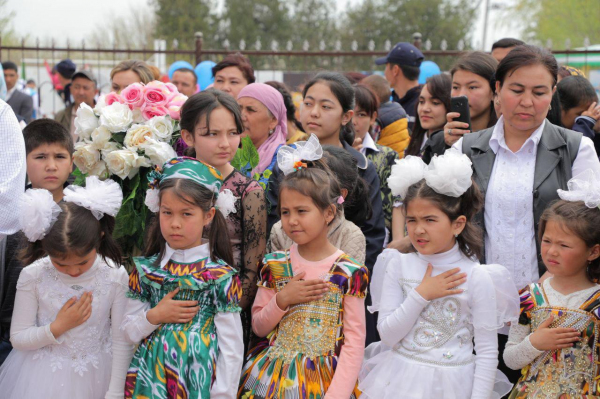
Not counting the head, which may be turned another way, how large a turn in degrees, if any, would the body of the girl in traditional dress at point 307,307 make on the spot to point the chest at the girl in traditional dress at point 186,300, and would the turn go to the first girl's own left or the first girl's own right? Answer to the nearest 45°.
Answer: approximately 45° to the first girl's own right

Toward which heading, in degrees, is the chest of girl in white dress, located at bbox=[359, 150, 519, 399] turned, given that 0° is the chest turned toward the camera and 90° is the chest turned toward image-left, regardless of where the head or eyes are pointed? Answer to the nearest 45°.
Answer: approximately 45°

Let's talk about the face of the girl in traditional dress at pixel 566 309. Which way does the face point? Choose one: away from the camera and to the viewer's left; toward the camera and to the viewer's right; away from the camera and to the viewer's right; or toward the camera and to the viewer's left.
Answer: toward the camera and to the viewer's left

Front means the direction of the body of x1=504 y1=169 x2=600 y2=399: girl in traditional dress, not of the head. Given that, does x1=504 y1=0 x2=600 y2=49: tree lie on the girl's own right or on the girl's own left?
on the girl's own right

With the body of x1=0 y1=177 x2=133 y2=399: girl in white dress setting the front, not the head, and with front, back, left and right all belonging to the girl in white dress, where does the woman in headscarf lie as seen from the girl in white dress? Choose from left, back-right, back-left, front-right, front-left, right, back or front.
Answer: back-left

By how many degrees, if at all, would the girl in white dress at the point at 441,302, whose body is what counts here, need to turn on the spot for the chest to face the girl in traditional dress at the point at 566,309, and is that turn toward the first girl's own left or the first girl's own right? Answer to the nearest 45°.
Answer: approximately 135° to the first girl's own left

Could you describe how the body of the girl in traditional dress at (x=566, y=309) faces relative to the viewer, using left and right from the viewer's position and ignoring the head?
facing the viewer and to the left of the viewer

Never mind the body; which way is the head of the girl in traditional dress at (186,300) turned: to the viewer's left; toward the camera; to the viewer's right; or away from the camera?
toward the camera

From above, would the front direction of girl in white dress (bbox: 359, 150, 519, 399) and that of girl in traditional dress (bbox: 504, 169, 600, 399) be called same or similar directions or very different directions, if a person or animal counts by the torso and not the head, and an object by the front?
same or similar directions

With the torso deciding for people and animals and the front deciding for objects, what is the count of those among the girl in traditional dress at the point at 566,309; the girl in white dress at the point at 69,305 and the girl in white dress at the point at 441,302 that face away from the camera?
0

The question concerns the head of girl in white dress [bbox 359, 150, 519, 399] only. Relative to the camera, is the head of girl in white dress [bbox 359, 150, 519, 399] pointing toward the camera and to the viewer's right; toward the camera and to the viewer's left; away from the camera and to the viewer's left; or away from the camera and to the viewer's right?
toward the camera and to the viewer's left

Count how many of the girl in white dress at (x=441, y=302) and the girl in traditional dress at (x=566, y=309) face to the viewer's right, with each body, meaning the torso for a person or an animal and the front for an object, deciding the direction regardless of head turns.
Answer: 0

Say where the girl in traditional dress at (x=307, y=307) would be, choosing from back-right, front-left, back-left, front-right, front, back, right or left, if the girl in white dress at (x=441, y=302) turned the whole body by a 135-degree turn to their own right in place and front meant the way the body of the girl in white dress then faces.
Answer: left

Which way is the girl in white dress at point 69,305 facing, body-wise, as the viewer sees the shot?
toward the camera
